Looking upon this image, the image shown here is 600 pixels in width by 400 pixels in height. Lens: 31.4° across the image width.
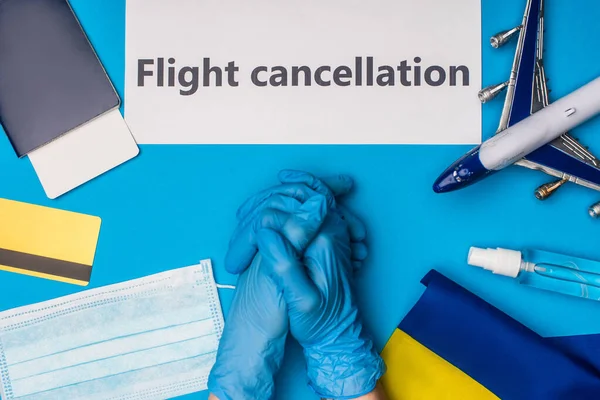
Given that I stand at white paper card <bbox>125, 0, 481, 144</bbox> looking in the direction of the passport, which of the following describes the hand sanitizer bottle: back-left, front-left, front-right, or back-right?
back-left

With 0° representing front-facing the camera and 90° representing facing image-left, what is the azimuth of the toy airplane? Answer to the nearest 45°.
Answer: approximately 45°
